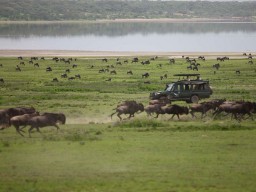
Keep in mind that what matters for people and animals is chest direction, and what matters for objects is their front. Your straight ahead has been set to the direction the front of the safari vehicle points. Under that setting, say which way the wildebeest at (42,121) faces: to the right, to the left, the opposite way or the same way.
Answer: the opposite way

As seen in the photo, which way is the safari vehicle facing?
to the viewer's left

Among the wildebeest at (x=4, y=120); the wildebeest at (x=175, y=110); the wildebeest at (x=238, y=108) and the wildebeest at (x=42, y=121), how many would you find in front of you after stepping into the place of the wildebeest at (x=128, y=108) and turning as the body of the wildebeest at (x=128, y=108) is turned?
2
